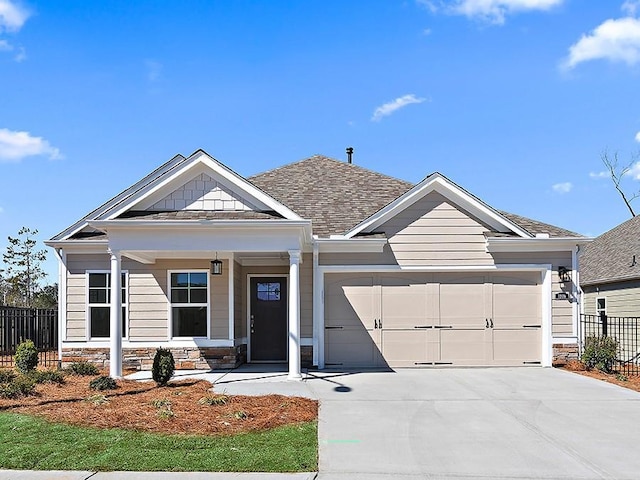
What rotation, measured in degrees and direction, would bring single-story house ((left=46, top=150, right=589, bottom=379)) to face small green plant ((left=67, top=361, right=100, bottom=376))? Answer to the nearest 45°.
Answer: approximately 90° to its right

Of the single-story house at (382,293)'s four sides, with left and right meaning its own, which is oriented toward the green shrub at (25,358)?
right

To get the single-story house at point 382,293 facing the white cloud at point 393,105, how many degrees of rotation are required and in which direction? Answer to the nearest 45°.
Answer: approximately 180°

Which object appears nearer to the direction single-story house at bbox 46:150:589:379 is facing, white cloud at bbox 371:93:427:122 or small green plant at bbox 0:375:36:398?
the small green plant

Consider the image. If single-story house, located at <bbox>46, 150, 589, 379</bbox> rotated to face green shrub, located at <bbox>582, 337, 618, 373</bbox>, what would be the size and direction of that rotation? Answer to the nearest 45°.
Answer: approximately 90° to its left

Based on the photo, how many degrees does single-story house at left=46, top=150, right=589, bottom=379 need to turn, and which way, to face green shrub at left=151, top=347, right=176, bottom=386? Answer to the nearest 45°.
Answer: approximately 45° to its right

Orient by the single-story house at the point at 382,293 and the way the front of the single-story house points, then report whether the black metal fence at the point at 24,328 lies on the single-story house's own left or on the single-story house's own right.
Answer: on the single-story house's own right

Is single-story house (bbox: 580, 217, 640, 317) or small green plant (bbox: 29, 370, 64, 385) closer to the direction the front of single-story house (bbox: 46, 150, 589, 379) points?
the small green plant

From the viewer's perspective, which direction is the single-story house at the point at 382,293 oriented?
toward the camera

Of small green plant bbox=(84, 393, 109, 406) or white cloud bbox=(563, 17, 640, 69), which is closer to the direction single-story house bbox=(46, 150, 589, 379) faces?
the small green plant

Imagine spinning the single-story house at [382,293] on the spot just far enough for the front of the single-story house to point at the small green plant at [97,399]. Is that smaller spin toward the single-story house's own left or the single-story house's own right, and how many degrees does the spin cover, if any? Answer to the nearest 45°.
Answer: approximately 45° to the single-story house's own right
